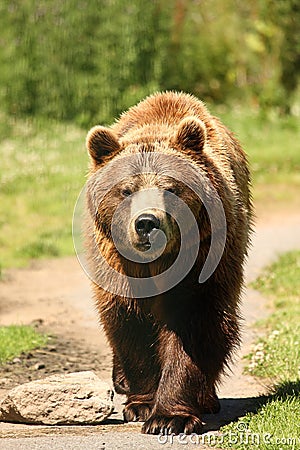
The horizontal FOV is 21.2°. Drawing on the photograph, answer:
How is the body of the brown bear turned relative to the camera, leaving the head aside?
toward the camera
